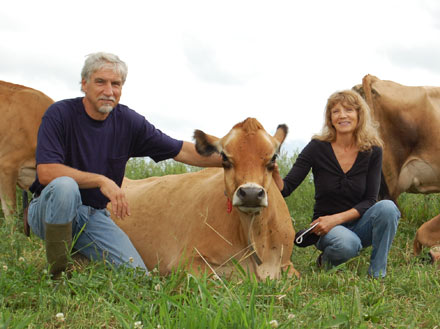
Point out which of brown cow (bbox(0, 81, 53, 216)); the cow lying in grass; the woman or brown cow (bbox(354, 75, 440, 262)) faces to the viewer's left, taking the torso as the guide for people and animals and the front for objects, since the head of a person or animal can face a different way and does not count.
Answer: brown cow (bbox(0, 81, 53, 216))

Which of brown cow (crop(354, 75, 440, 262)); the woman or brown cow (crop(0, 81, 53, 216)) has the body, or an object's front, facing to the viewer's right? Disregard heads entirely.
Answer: brown cow (crop(354, 75, 440, 262))

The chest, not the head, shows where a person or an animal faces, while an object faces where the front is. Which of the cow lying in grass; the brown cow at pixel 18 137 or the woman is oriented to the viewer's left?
the brown cow

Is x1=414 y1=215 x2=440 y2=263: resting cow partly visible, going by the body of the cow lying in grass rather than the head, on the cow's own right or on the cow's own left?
on the cow's own left

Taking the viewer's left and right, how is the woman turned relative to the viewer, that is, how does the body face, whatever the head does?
facing the viewer

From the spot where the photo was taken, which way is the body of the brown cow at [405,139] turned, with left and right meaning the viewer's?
facing to the right of the viewer

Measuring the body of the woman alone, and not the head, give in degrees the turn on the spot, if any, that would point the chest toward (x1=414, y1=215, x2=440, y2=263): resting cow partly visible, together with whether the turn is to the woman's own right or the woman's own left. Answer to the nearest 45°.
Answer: approximately 135° to the woman's own left

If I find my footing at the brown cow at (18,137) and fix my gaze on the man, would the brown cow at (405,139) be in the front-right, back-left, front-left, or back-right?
front-left

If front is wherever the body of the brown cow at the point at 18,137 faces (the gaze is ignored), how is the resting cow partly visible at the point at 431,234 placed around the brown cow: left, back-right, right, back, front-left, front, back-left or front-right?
back-left

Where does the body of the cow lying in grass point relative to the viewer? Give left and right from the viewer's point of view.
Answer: facing the viewer and to the right of the viewer

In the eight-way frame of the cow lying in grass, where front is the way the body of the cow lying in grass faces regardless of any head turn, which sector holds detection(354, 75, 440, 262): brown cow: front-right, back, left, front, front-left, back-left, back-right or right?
left

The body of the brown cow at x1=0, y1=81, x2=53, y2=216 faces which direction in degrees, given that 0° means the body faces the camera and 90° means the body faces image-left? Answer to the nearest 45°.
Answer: approximately 90°
